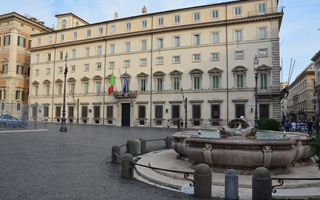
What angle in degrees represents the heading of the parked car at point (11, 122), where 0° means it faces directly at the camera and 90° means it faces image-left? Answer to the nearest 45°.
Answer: approximately 270°

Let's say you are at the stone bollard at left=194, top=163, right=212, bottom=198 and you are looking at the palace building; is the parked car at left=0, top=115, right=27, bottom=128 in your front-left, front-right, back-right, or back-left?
front-left

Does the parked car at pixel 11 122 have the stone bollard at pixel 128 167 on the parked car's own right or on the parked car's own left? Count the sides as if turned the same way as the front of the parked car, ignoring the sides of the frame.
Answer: on the parked car's own right

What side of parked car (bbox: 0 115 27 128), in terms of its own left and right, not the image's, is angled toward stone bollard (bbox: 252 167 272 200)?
right

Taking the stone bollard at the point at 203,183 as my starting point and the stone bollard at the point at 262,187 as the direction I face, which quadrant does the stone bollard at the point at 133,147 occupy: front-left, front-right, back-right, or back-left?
back-left

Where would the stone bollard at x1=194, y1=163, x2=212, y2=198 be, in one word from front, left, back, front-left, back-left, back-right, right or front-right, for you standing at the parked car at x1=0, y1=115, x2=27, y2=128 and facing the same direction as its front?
right

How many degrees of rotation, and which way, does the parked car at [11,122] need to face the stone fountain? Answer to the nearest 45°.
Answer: approximately 90° to its right

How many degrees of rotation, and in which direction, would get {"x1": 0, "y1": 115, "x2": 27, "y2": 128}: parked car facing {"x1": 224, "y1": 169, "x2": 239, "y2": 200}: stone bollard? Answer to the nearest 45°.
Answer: approximately 90° to its right

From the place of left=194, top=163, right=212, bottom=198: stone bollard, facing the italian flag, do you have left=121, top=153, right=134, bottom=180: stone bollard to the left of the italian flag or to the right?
left
